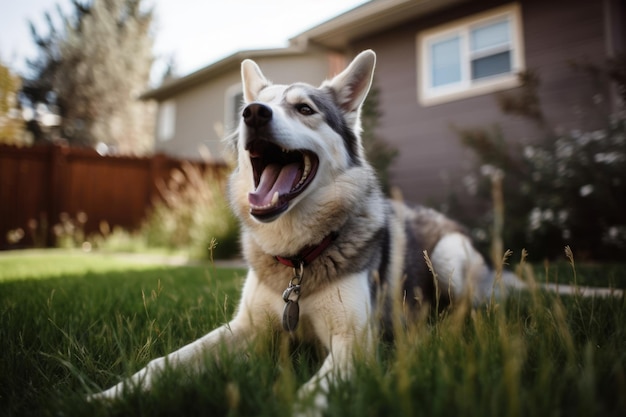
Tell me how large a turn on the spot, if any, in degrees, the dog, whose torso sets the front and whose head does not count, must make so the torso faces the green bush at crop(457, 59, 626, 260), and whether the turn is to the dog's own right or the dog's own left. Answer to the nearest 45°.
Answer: approximately 180°

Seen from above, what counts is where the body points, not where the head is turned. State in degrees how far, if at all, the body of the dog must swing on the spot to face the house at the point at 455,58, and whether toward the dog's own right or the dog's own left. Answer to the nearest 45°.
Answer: approximately 180°

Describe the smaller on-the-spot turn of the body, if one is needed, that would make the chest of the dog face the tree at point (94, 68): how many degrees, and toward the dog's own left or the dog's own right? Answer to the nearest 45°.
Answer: approximately 90° to the dog's own right

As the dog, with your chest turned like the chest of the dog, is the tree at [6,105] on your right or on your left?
on your right

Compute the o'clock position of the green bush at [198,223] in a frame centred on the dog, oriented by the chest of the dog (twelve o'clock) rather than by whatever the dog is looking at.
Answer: The green bush is roughly at 4 o'clock from the dog.

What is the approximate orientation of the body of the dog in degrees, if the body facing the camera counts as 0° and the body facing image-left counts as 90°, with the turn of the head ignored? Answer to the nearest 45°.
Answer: approximately 45°

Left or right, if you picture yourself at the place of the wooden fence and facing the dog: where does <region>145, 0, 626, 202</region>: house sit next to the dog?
left

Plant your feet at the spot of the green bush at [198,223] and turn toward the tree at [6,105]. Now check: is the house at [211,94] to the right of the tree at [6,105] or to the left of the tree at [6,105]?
right
